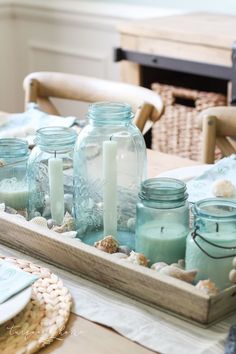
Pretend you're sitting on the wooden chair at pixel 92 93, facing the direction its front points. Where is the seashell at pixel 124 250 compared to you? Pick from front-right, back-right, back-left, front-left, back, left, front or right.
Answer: front-left

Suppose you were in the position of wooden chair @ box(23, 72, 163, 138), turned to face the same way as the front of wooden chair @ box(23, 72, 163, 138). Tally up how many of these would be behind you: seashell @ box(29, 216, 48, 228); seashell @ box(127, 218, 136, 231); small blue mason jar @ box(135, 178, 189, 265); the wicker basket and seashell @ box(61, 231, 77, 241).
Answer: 1

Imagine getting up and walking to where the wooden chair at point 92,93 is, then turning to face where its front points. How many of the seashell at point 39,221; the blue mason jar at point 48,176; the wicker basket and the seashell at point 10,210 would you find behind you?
1

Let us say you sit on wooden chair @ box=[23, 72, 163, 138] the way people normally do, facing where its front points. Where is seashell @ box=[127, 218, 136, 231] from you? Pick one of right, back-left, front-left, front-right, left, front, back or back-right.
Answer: front-left

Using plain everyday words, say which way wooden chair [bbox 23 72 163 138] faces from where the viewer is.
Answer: facing the viewer and to the left of the viewer

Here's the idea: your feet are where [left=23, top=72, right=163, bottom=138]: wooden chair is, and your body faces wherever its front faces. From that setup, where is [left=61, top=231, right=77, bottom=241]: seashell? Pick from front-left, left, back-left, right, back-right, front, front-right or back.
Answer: front-left

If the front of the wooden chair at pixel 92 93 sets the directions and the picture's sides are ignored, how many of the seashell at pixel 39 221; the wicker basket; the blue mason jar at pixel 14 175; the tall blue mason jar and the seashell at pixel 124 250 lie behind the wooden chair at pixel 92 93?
1

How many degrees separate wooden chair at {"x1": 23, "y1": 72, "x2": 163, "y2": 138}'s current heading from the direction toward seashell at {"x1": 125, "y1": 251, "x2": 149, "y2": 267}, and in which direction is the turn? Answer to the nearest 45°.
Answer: approximately 45° to its left

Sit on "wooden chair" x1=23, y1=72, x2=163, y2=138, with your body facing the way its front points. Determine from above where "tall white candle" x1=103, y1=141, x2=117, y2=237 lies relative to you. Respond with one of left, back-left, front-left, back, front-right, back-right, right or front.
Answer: front-left

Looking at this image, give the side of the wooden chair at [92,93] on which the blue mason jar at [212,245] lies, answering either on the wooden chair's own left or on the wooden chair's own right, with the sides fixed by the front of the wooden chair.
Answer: on the wooden chair's own left

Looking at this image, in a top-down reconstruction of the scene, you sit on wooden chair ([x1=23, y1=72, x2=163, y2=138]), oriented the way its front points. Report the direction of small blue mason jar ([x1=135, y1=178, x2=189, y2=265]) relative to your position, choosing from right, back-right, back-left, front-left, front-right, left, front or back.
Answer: front-left

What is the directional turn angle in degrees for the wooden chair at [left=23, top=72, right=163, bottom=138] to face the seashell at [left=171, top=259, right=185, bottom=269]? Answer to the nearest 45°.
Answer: approximately 45° to its left

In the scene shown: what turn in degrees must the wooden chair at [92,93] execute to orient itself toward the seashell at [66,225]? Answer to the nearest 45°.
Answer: approximately 45° to its left

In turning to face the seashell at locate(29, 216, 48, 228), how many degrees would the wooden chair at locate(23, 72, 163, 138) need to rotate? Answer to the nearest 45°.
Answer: approximately 45° to its left

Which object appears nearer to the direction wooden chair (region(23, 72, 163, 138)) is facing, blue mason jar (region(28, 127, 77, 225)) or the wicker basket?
the blue mason jar

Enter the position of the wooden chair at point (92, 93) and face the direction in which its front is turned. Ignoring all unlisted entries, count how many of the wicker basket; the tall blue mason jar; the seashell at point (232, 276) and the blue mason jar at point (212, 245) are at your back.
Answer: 1
